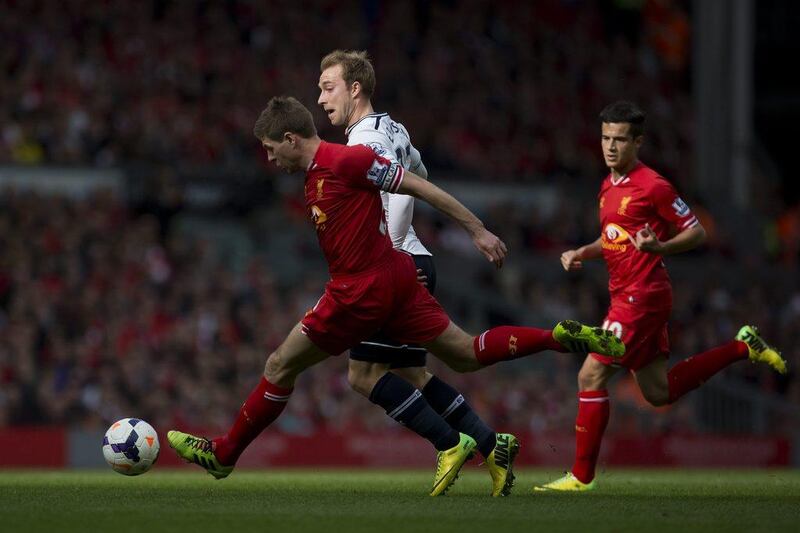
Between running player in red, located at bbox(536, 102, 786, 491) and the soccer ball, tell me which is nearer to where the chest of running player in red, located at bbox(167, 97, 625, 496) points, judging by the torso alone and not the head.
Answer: the soccer ball

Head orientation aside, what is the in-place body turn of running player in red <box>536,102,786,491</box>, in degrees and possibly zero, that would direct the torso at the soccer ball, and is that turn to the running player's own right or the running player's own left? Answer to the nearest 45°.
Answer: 0° — they already face it

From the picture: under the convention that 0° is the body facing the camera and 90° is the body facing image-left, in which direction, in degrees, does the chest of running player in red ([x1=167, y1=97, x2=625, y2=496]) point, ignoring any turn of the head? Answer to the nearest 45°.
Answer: approximately 90°

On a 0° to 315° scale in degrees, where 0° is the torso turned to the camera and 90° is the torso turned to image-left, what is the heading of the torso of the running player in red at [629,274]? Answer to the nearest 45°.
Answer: approximately 45°

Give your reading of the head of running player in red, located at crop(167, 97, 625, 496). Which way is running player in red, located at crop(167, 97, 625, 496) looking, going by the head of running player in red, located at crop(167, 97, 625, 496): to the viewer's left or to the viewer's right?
to the viewer's left

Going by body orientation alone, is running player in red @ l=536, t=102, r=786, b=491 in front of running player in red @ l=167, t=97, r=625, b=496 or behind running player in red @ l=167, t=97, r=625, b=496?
behind
